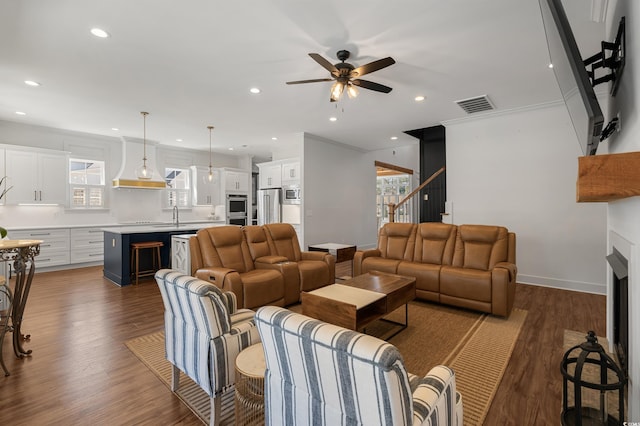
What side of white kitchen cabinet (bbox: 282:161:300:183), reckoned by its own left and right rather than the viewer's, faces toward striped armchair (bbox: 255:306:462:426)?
front

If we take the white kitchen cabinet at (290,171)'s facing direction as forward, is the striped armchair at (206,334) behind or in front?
in front

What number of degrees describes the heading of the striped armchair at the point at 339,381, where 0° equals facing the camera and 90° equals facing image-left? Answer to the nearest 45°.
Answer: approximately 225°

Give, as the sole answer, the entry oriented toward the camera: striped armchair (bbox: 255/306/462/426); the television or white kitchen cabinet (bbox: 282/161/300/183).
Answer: the white kitchen cabinet

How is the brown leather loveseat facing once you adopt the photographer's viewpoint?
facing the viewer and to the right of the viewer

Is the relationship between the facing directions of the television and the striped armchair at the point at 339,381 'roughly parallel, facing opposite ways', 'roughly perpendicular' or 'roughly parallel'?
roughly perpendicular

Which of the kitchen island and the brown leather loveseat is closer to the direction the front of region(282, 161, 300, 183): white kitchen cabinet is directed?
the brown leather loveseat

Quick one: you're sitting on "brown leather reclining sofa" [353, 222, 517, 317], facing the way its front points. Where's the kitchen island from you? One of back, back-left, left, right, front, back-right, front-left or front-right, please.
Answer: front-right

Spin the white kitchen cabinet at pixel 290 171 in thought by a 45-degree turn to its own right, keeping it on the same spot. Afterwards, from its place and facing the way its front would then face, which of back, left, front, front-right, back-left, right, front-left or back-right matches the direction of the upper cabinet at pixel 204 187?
right

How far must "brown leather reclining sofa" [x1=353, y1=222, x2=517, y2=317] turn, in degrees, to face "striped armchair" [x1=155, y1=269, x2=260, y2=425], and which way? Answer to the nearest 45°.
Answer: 0° — it already faces it

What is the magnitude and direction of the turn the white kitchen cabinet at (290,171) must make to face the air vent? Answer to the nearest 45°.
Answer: approximately 45° to its left

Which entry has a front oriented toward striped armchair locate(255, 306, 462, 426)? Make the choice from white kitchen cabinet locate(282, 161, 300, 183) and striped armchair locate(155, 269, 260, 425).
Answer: the white kitchen cabinet

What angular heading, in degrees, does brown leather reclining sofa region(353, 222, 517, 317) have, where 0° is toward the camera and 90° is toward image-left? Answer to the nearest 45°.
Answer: approximately 45°

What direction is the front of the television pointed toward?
to the viewer's left

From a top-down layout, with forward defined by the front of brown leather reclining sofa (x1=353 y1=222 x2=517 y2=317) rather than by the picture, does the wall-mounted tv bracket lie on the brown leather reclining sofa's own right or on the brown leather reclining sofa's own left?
on the brown leather reclining sofa's own left

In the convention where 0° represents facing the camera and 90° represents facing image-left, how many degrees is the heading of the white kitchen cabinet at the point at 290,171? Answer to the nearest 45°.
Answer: approximately 0°

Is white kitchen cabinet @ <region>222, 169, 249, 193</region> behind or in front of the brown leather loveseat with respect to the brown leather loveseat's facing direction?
behind

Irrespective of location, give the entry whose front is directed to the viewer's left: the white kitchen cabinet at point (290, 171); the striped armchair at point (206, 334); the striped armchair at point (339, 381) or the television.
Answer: the television
